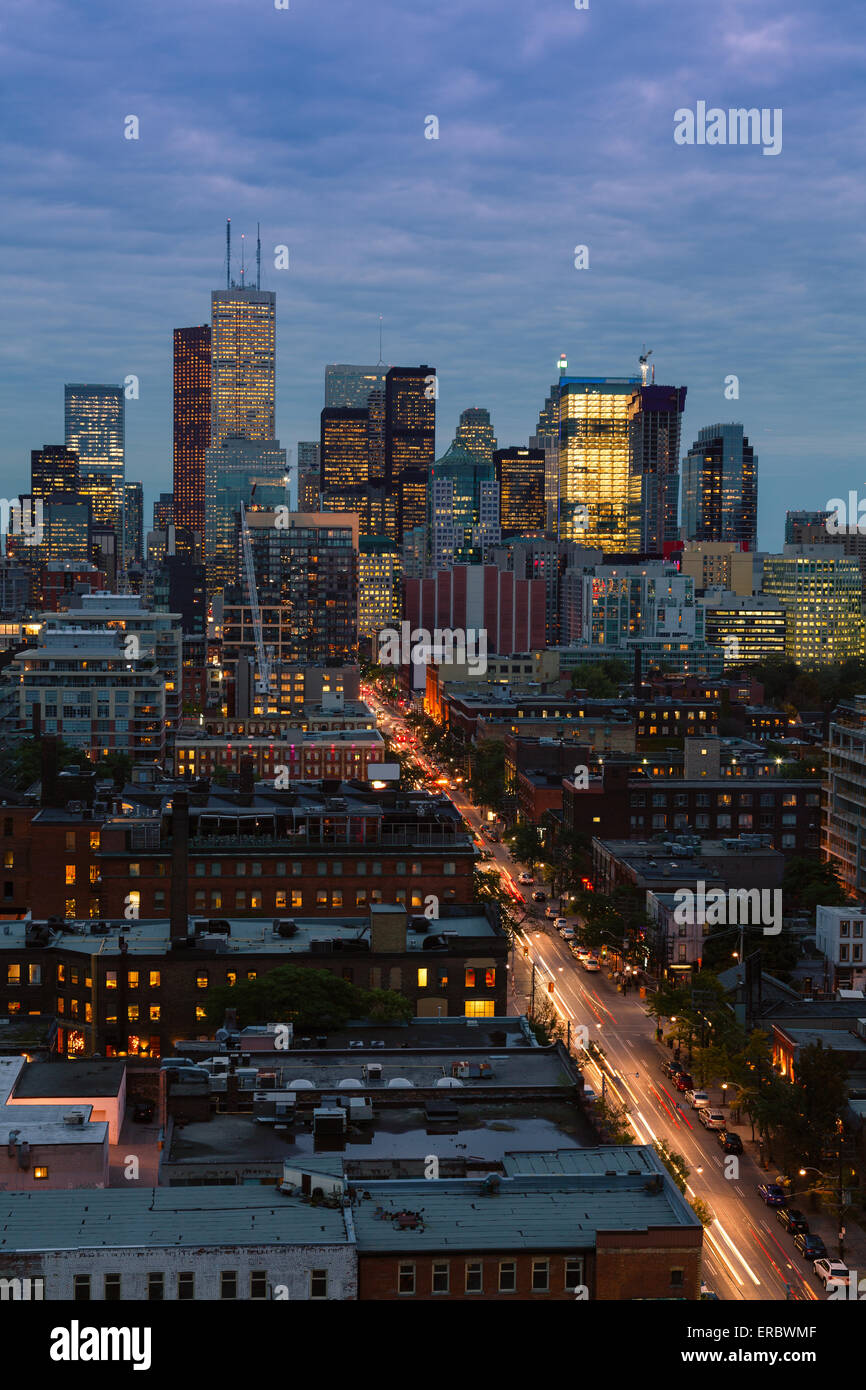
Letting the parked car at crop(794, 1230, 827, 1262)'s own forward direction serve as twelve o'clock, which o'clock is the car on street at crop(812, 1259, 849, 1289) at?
The car on street is roughly at 7 o'clock from the parked car.

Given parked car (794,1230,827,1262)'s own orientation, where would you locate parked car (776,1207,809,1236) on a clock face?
parked car (776,1207,809,1236) is roughly at 1 o'clock from parked car (794,1230,827,1262).

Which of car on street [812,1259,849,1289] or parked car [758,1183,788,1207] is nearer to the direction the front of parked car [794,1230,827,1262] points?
the parked car

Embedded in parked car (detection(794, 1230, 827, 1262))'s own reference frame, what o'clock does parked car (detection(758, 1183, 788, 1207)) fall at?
parked car (detection(758, 1183, 788, 1207)) is roughly at 1 o'clock from parked car (detection(794, 1230, 827, 1262)).

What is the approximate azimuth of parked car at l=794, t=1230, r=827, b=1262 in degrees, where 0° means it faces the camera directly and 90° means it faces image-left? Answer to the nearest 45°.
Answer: approximately 135°
